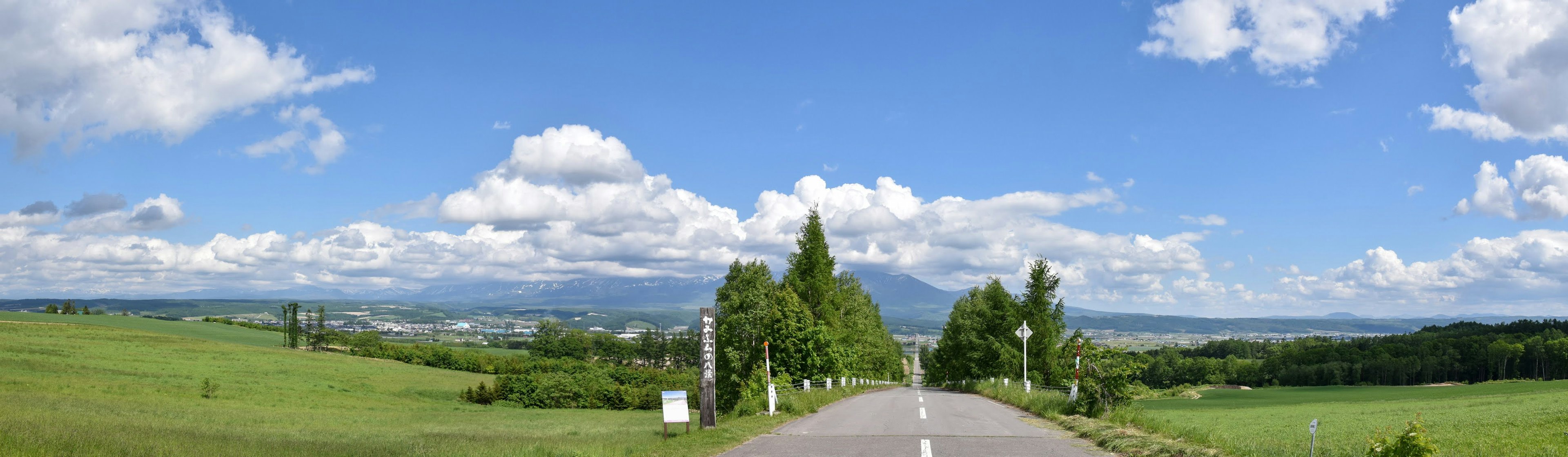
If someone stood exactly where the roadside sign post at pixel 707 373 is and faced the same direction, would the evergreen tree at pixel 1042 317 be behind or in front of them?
behind

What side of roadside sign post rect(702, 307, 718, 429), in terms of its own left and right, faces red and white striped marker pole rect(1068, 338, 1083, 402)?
left

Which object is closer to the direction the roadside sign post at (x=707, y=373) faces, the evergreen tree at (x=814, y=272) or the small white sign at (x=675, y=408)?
the small white sign

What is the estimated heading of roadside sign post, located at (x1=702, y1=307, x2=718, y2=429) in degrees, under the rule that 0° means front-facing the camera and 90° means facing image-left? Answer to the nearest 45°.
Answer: approximately 0°

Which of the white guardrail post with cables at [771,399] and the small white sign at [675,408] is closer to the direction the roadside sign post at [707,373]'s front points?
the small white sign
